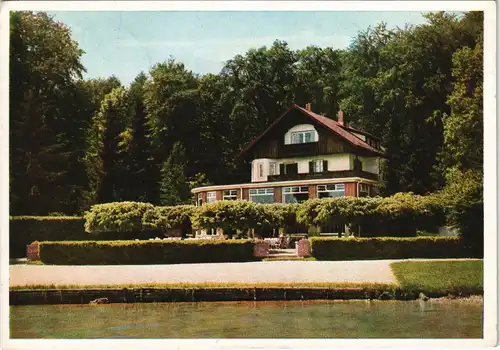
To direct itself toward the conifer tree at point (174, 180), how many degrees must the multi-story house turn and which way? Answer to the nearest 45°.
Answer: approximately 90° to its right

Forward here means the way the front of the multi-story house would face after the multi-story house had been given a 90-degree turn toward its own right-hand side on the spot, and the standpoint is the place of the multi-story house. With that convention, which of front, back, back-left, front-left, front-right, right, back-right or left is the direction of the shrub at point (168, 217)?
front

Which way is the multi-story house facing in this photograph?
toward the camera

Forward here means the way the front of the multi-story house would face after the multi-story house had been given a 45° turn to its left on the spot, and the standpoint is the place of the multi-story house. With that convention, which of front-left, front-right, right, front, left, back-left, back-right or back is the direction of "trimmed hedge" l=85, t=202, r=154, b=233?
back-right
